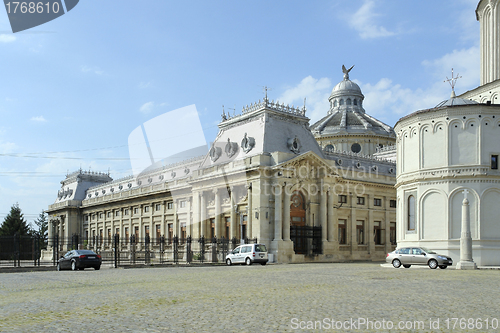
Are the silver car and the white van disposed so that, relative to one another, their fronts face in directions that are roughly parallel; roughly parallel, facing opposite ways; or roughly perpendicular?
roughly parallel, facing opposite ways

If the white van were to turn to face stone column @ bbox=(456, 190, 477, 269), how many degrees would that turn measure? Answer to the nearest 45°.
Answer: approximately 180°

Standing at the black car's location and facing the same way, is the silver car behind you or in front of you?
behind

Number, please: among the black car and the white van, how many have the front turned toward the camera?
0

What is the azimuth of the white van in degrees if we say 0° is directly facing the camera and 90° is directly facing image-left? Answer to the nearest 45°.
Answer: approximately 135°

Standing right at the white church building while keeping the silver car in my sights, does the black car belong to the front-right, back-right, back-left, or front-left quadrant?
front-right

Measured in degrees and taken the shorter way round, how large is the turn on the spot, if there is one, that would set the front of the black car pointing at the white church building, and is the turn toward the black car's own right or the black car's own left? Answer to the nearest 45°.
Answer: approximately 135° to the black car's own right

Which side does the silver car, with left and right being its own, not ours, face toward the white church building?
left

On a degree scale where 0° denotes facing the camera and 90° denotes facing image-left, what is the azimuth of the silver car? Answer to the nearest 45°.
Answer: approximately 315°

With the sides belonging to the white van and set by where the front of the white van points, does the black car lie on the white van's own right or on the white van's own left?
on the white van's own left

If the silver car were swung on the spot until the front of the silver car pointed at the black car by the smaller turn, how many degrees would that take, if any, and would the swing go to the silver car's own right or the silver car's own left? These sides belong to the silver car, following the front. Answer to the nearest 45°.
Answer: approximately 135° to the silver car's own right
